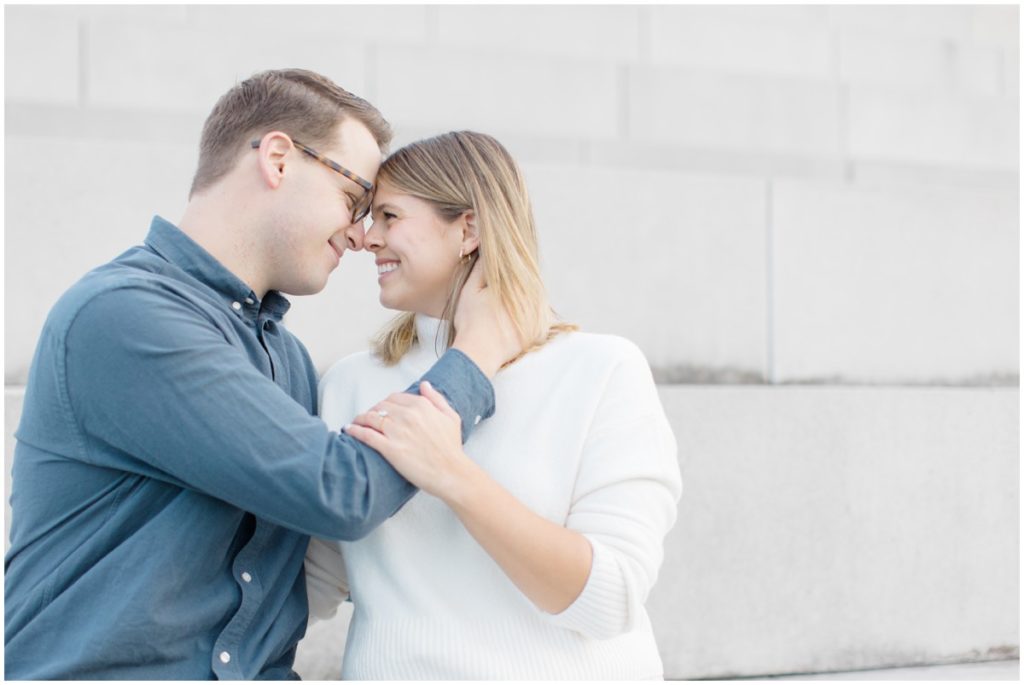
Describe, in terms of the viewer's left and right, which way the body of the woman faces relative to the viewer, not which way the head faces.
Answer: facing the viewer and to the left of the viewer

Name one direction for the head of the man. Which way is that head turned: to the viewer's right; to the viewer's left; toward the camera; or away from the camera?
to the viewer's right

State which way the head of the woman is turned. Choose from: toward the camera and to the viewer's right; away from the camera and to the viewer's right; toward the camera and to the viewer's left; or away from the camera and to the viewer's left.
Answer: toward the camera and to the viewer's left

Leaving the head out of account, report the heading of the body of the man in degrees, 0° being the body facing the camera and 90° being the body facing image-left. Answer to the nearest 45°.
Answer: approximately 315°

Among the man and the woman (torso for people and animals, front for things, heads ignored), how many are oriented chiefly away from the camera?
0

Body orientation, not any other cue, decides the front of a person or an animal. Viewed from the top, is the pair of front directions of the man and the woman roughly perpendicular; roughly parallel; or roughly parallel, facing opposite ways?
roughly perpendicular
